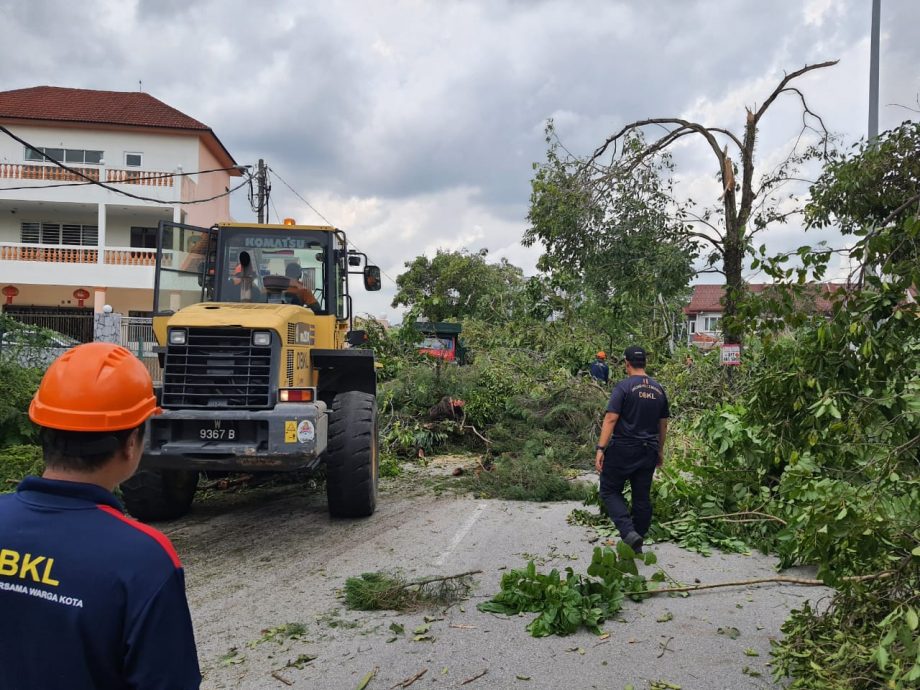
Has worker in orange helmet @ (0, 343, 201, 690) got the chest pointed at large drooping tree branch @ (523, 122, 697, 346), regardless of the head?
yes

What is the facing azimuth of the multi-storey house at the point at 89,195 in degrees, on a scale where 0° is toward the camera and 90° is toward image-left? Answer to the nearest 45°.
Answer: approximately 0°

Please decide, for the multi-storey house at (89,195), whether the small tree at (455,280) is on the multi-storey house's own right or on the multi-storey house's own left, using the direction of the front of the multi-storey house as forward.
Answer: on the multi-storey house's own left

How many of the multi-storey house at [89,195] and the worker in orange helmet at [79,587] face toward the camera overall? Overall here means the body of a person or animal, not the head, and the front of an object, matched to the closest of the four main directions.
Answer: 1

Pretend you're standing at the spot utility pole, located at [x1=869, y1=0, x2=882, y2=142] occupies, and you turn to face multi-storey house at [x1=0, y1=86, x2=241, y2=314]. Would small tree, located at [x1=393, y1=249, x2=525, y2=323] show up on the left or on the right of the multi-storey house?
right

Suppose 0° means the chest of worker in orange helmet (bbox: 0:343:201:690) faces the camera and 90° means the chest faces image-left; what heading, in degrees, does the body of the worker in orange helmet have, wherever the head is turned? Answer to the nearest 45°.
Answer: approximately 225°
